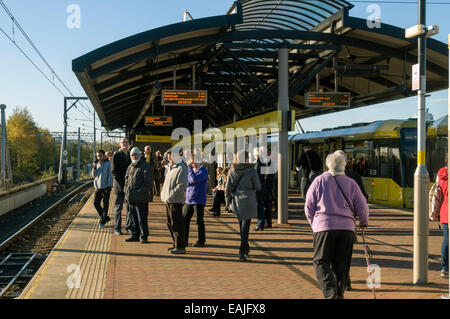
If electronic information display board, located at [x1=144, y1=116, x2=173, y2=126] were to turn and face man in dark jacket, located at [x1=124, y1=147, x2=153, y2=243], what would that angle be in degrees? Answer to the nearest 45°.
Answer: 0° — it already faces them

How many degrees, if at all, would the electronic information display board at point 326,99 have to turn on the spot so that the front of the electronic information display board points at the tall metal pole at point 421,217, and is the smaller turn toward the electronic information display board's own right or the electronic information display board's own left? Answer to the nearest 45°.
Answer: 0° — it already faces it

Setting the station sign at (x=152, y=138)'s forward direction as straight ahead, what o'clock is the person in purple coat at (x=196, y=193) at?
The person in purple coat is roughly at 12 o'clock from the station sign.

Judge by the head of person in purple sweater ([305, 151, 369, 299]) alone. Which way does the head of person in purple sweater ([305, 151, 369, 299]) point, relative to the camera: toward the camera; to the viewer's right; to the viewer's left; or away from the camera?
away from the camera

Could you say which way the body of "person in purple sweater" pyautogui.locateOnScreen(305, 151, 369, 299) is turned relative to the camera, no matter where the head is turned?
away from the camera

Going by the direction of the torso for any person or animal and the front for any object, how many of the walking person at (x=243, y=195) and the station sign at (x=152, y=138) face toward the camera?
1

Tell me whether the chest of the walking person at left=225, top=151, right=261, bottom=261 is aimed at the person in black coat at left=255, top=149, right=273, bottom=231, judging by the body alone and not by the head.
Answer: yes

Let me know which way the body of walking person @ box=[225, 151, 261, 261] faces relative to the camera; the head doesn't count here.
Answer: away from the camera

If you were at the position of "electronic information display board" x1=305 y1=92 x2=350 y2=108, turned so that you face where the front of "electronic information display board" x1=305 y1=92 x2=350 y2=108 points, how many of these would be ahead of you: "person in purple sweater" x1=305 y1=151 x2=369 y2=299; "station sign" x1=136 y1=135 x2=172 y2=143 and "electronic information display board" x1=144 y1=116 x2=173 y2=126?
1
